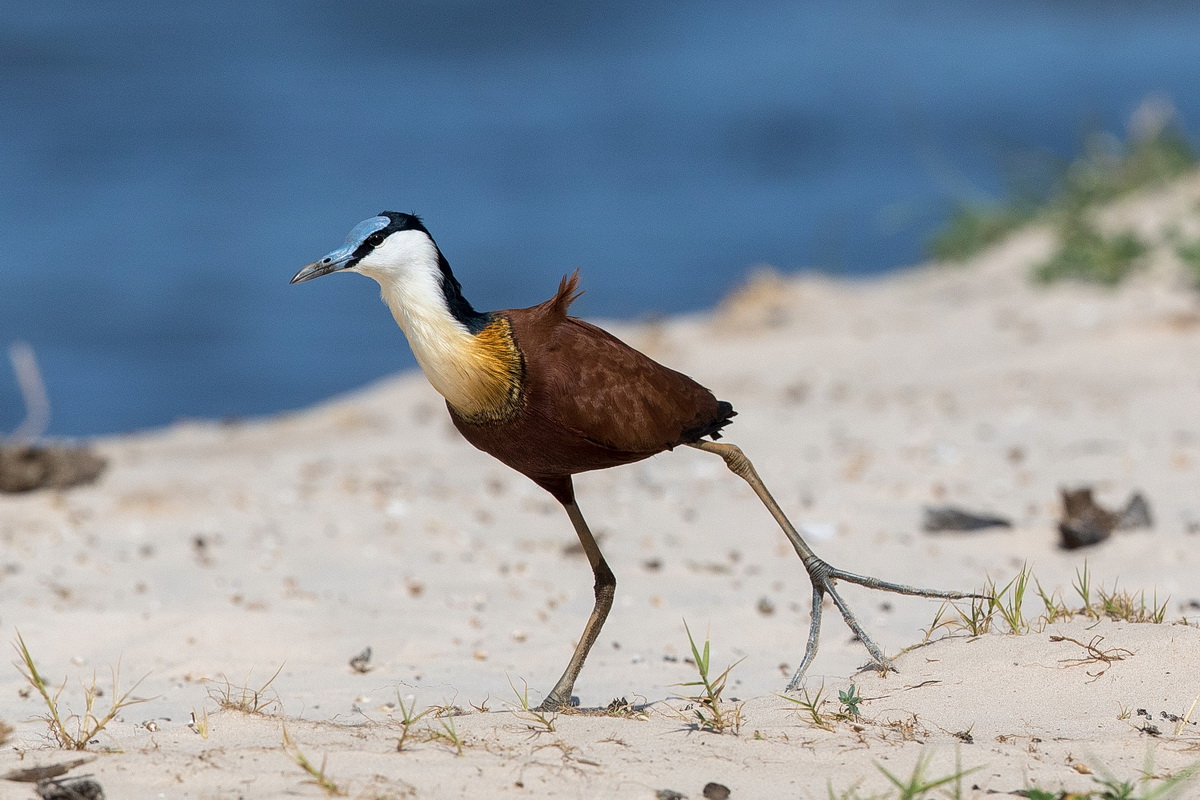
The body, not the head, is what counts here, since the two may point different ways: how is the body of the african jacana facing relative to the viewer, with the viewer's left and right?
facing to the left of the viewer

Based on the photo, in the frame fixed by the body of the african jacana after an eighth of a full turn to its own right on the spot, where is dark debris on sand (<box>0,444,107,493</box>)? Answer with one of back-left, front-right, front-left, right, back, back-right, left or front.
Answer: front
